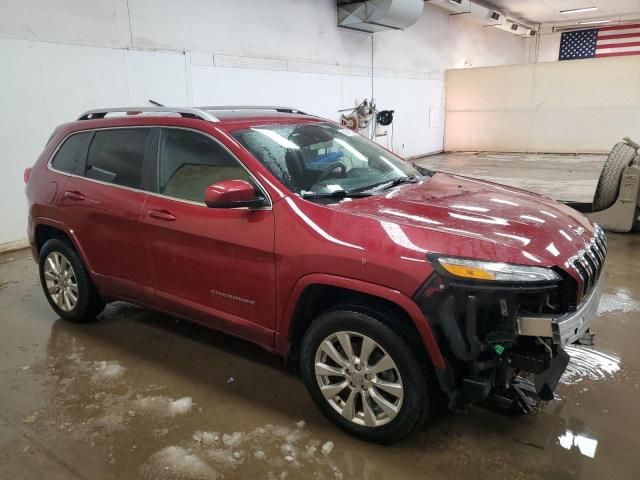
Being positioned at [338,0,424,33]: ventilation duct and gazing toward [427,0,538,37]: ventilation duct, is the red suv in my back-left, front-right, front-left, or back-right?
back-right

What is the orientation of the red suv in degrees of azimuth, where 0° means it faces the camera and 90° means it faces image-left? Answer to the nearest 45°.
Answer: approximately 315°

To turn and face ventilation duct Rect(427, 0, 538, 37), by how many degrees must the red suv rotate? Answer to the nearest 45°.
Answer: approximately 135° to its left

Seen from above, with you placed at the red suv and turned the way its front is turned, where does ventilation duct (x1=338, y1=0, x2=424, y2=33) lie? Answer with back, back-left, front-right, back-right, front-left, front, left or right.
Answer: back-left

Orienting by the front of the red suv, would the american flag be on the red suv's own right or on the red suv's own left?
on the red suv's own left

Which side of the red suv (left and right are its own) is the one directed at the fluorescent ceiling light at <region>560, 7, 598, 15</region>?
left
